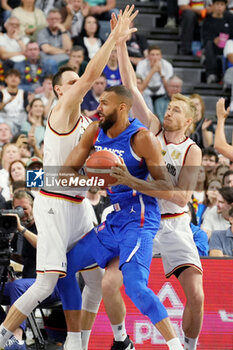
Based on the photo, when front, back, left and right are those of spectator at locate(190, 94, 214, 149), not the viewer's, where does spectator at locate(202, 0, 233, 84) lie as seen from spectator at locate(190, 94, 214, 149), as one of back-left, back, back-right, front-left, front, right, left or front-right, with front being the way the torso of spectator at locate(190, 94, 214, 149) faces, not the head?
back

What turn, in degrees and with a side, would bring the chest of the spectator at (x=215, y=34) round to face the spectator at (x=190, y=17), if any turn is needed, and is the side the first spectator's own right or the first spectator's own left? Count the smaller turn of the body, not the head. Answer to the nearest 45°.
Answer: approximately 135° to the first spectator's own right

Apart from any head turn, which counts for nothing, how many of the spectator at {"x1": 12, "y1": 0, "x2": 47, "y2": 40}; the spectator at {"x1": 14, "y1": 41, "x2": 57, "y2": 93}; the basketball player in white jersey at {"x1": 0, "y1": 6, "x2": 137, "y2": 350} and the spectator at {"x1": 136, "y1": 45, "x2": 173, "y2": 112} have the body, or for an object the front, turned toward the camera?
3

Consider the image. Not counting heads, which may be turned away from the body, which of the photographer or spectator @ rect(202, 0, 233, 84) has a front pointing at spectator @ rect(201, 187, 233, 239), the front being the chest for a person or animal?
spectator @ rect(202, 0, 233, 84)

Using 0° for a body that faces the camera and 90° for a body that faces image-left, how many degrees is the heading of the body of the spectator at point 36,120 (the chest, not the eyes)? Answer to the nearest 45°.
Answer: approximately 0°

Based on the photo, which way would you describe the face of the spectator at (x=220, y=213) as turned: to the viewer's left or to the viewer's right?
to the viewer's left

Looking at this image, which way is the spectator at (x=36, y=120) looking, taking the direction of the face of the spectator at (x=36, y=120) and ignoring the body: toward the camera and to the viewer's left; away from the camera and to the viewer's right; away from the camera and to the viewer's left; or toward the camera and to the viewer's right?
toward the camera and to the viewer's right

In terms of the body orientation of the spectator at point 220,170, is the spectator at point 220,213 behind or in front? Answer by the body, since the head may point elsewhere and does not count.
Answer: in front

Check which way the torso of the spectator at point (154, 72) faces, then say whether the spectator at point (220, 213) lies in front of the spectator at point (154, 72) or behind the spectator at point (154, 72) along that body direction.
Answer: in front

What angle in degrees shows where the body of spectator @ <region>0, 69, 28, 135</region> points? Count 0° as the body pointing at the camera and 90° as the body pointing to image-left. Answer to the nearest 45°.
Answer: approximately 0°
